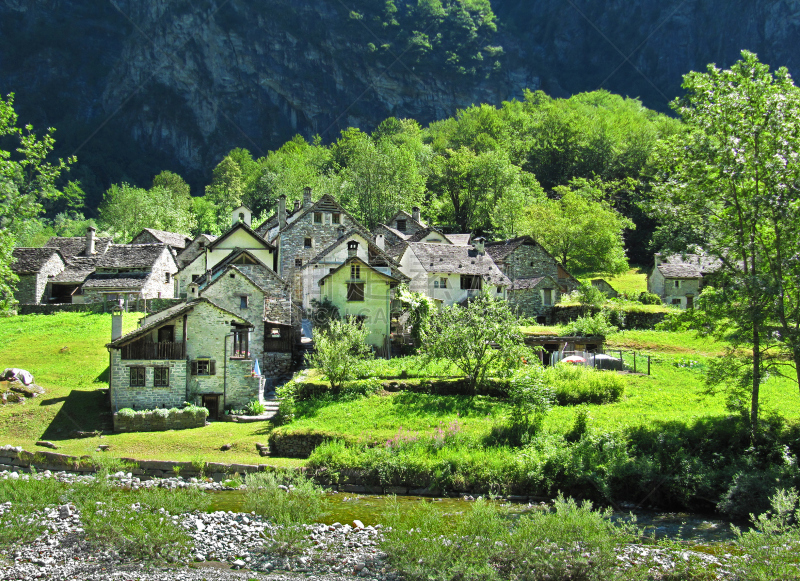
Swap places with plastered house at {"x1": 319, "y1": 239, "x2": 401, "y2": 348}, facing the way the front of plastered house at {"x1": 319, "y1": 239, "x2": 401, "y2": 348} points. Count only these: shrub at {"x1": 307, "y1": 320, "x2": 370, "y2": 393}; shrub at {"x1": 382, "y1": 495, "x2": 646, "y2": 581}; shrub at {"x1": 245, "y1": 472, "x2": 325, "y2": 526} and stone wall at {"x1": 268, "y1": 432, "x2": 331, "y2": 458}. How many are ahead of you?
4

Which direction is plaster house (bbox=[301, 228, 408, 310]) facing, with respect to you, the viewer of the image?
facing the viewer

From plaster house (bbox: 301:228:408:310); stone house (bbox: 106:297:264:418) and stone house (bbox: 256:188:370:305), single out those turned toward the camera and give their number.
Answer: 3

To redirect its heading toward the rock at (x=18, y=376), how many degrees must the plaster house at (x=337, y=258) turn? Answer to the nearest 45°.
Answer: approximately 45° to its right

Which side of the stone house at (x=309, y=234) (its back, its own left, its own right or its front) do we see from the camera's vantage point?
front

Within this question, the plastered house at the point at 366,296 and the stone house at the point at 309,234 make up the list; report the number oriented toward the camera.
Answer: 2

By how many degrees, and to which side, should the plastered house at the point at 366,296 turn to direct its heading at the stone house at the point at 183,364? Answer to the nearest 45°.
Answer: approximately 45° to its right

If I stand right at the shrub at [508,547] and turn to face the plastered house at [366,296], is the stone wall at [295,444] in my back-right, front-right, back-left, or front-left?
front-left

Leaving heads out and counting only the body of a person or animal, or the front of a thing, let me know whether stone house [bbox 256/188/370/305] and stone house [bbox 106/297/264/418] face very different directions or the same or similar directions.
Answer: same or similar directions

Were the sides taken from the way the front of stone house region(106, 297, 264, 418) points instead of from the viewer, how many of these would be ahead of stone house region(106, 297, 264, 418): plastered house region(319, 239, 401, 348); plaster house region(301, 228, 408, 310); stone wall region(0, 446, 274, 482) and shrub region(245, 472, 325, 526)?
2

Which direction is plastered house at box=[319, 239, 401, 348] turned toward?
toward the camera

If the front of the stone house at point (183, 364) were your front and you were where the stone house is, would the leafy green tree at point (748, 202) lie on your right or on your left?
on your left

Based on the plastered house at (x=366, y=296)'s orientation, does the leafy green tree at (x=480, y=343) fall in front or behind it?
in front

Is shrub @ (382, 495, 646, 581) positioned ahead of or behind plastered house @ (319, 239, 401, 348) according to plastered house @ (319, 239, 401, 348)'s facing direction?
ahead

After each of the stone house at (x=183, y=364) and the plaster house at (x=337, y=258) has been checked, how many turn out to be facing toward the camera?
2

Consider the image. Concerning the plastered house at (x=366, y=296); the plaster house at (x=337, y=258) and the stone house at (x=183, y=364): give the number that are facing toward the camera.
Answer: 3

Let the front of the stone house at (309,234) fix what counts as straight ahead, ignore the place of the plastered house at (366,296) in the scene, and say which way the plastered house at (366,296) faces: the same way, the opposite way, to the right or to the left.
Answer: the same way
